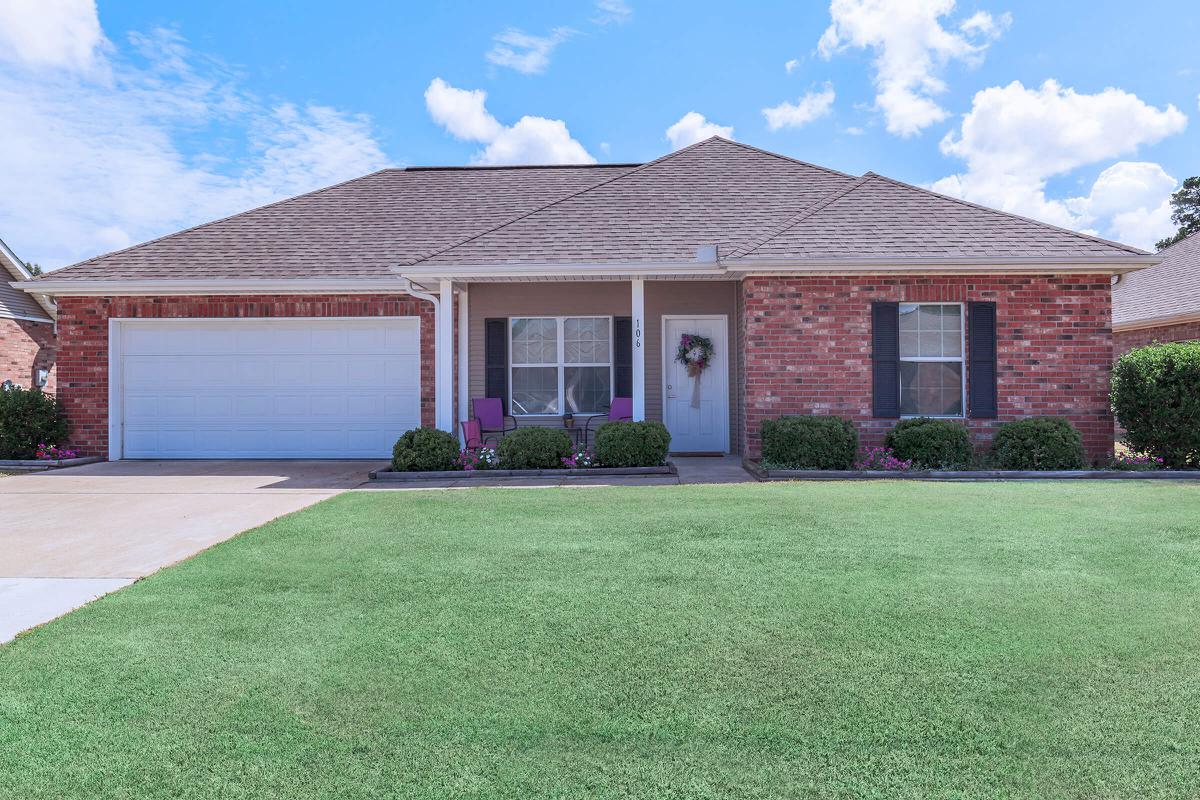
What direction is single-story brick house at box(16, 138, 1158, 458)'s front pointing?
toward the camera

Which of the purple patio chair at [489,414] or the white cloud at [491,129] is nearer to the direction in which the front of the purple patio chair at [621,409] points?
the purple patio chair

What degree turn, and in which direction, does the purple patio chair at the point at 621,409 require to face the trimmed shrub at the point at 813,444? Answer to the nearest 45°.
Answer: approximately 90° to its left

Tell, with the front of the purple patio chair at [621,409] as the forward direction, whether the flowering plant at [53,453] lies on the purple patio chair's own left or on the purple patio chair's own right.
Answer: on the purple patio chair's own right

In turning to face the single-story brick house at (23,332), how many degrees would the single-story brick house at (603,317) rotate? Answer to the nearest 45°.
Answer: approximately 135° to its right

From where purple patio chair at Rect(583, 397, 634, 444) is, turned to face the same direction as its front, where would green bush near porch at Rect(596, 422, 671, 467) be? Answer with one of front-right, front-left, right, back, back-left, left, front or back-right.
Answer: front-left

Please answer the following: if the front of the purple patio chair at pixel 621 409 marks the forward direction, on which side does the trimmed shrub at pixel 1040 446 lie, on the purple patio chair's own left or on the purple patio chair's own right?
on the purple patio chair's own left

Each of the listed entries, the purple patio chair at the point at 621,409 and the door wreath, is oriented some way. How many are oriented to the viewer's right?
0

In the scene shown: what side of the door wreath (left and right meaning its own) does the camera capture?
front

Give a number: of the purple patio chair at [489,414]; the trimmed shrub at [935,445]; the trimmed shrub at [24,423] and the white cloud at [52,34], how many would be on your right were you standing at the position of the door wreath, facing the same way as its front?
3

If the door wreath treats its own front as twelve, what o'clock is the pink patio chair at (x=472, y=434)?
The pink patio chair is roughly at 2 o'clock from the door wreath.

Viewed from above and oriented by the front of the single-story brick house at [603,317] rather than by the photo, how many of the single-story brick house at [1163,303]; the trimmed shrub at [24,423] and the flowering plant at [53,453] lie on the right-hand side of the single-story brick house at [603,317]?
2

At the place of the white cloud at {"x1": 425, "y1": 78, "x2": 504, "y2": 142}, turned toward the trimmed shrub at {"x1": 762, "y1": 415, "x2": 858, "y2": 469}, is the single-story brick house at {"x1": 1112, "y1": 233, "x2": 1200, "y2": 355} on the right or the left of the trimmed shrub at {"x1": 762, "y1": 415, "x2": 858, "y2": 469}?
left

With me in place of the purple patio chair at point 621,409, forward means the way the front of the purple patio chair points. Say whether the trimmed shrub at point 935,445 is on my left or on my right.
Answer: on my left

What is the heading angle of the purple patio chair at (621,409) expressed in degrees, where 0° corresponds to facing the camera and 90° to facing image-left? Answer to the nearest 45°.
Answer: approximately 45°

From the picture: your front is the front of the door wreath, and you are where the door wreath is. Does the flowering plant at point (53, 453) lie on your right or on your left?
on your right
